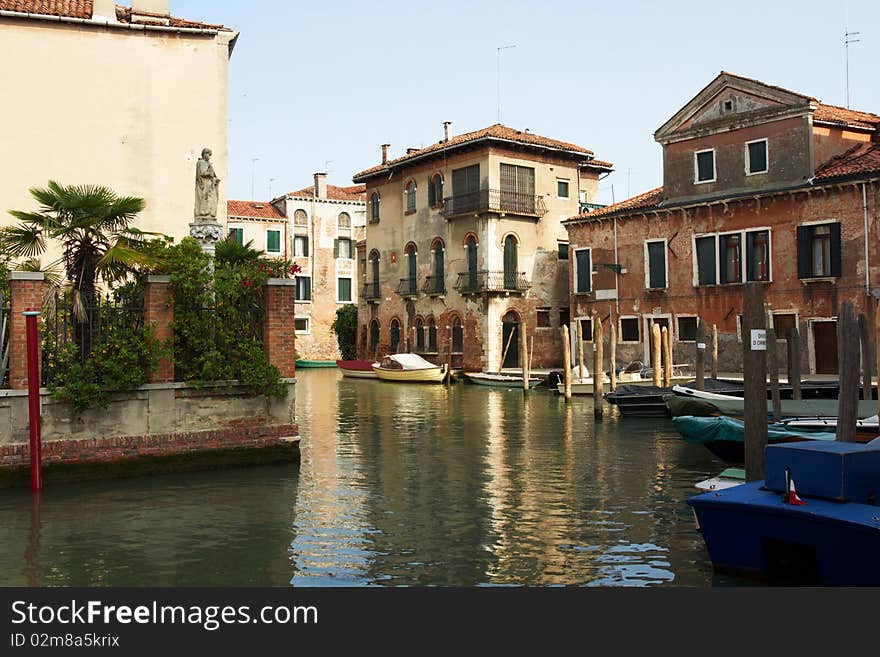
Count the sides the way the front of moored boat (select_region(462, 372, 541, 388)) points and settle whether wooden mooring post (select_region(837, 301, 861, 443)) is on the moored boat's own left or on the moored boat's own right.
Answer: on the moored boat's own left

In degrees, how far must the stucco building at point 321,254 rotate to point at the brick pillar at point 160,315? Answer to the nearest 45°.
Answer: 0° — it already faces it

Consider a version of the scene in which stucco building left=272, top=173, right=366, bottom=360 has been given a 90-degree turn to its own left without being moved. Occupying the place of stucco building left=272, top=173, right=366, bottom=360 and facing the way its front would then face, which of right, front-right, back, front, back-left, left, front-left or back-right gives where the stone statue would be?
right

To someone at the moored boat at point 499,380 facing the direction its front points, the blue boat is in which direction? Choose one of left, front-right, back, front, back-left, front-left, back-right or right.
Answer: left

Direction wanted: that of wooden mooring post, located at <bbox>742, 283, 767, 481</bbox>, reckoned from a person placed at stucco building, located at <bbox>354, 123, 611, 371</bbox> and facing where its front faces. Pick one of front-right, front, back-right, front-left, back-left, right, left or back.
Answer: front-left

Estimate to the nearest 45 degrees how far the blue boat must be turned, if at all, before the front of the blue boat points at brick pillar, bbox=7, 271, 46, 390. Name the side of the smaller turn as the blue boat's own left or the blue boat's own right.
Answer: approximately 135° to the blue boat's own left

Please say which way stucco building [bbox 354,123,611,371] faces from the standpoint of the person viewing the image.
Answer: facing the viewer and to the left of the viewer

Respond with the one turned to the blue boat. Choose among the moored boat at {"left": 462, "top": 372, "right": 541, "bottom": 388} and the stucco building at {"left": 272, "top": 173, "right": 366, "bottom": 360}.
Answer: the stucco building

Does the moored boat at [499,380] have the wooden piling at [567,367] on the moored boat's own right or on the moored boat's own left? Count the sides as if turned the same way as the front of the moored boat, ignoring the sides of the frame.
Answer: on the moored boat's own left

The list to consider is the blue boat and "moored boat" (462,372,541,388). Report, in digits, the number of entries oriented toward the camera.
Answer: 0

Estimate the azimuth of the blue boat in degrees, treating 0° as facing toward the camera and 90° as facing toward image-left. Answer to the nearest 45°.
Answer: approximately 225°

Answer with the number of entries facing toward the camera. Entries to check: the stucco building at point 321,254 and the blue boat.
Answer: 1

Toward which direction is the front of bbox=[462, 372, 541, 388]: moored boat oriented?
to the viewer's left

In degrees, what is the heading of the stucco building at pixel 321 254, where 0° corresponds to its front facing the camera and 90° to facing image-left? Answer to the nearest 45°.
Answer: approximately 0°
